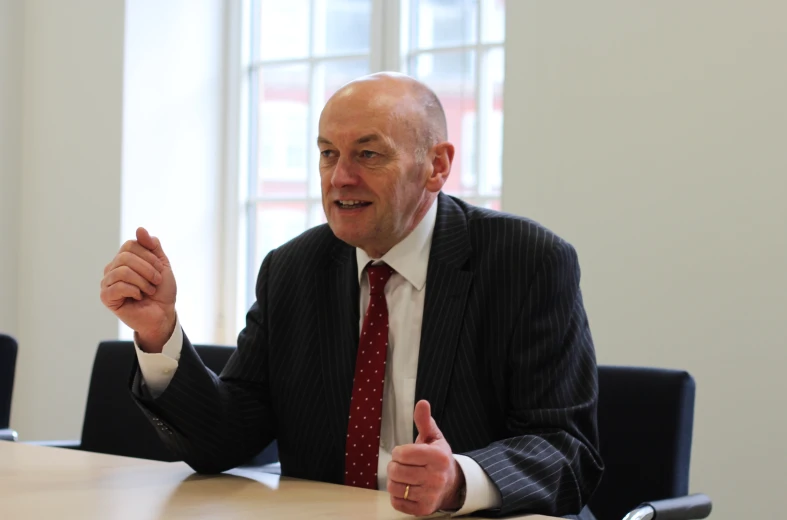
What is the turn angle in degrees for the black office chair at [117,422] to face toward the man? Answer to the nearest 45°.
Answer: approximately 45° to its left

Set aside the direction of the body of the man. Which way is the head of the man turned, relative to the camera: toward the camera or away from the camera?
toward the camera

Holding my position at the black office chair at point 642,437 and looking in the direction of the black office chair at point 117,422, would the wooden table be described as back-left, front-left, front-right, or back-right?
front-left

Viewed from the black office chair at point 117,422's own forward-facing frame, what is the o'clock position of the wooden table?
The wooden table is roughly at 12 o'clock from the black office chair.

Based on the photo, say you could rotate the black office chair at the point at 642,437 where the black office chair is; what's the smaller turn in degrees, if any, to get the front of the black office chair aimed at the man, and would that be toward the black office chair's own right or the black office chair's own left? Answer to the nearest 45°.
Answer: approximately 45° to the black office chair's own right

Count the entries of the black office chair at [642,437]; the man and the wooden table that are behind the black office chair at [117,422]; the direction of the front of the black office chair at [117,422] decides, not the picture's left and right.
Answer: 0

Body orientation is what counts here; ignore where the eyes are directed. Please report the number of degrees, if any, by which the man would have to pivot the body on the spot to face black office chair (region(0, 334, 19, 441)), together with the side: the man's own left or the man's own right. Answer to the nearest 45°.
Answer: approximately 90° to the man's own right

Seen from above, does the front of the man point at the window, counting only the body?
no

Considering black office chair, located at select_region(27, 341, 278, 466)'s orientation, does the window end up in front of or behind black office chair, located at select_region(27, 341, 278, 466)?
behind

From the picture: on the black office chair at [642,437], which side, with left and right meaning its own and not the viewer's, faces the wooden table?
front

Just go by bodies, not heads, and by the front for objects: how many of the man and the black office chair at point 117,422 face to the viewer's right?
0

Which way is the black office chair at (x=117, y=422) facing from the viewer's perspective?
toward the camera

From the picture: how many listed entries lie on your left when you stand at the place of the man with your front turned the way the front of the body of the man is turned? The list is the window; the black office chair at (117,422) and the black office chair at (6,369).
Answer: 0

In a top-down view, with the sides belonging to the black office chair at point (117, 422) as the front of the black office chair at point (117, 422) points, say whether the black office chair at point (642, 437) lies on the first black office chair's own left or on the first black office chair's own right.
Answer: on the first black office chair's own left

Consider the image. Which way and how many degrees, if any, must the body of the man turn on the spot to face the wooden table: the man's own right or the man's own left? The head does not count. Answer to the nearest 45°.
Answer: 0° — they already face it

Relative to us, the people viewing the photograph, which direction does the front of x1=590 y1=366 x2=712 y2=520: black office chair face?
facing the viewer and to the left of the viewer

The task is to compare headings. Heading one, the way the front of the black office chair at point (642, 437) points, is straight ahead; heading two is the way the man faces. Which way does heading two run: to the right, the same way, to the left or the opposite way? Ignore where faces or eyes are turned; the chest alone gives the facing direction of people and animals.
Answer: the same way

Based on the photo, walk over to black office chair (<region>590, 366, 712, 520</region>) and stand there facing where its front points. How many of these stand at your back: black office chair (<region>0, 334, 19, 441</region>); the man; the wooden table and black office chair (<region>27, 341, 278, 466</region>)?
0
